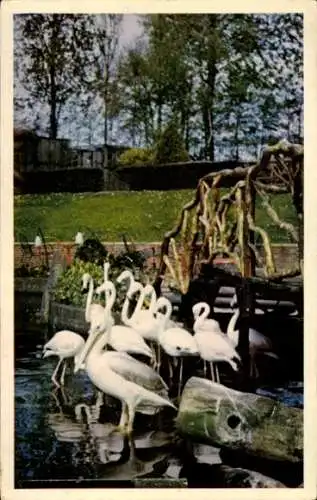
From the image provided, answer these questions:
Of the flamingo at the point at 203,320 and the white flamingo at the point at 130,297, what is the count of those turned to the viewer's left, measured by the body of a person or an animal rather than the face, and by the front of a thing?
2

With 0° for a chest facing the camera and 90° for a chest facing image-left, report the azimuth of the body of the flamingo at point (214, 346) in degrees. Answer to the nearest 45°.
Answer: approximately 90°

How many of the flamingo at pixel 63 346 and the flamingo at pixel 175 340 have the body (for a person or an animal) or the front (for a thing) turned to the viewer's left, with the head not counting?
1

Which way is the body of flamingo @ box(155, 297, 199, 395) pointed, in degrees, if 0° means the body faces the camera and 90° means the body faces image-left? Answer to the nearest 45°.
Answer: approximately 90°

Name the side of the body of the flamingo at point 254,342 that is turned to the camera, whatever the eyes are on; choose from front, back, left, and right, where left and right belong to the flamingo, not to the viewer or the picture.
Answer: left

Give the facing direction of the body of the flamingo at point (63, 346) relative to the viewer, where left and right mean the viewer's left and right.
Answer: facing to the right of the viewer

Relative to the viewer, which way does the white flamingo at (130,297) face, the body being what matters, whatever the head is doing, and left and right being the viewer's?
facing to the left of the viewer
